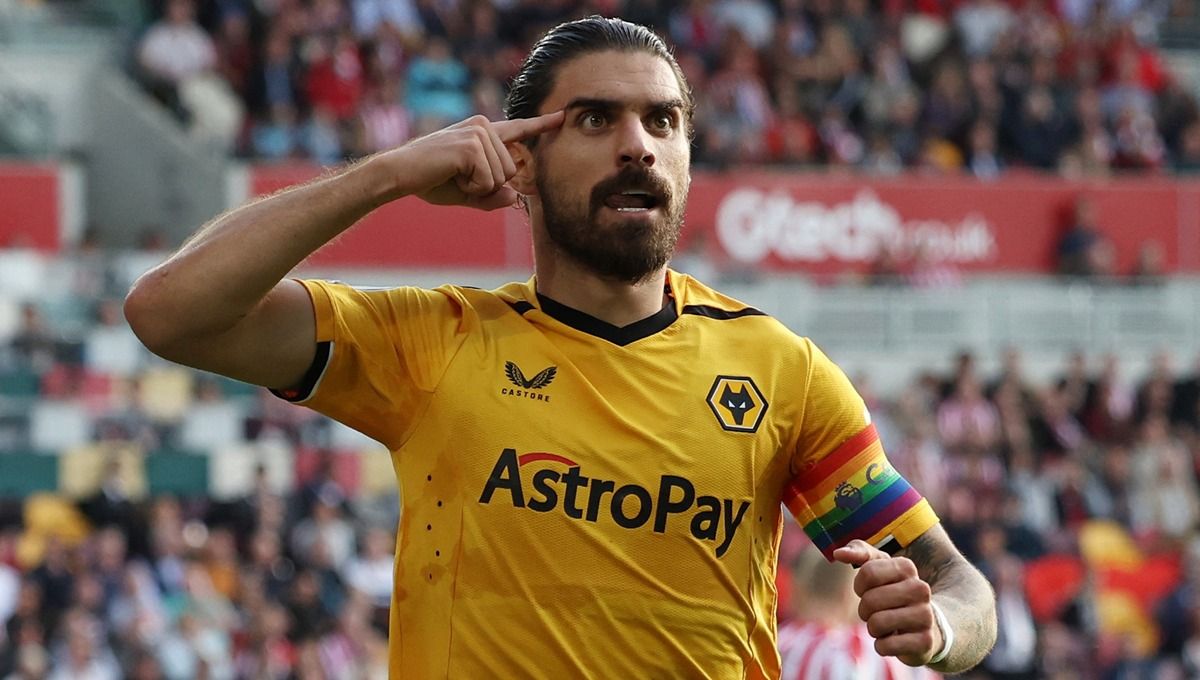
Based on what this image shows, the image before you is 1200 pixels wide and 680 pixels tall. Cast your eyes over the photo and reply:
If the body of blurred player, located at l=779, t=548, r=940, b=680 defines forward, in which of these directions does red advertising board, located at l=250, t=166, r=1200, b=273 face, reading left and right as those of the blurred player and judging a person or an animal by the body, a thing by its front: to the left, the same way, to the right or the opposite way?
the opposite way

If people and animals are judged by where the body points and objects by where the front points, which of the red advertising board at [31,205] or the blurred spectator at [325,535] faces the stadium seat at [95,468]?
the red advertising board

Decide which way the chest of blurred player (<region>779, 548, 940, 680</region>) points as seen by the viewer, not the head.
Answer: away from the camera

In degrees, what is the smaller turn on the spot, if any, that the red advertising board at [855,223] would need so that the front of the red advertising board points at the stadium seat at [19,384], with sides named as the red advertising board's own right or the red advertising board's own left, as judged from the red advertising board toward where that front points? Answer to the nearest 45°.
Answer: approximately 45° to the red advertising board's own right

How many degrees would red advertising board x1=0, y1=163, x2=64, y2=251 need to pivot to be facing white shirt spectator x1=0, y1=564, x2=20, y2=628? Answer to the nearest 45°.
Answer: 0° — it already faces them

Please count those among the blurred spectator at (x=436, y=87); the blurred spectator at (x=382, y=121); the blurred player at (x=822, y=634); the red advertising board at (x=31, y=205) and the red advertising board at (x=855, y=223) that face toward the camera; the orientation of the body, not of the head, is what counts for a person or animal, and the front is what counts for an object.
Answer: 4

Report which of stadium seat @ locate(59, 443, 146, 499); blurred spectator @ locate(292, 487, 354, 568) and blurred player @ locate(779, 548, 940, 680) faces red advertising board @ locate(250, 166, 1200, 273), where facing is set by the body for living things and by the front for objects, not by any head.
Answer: blurred player @ locate(779, 548, 940, 680)

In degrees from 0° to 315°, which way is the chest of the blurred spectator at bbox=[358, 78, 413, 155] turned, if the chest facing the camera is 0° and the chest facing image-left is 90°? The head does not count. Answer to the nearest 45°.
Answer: approximately 0°

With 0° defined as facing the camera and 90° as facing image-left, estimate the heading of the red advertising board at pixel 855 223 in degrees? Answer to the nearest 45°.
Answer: approximately 0°
